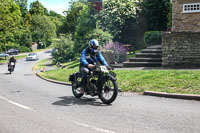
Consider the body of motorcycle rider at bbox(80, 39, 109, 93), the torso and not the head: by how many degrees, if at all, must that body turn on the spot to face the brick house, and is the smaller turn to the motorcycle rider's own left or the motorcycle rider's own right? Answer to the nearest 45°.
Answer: approximately 90° to the motorcycle rider's own left

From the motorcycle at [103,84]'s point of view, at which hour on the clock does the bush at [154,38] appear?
The bush is roughly at 8 o'clock from the motorcycle.

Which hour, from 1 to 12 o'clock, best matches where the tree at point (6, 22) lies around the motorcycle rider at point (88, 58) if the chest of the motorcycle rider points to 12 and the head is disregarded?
The tree is roughly at 7 o'clock from the motorcycle rider.

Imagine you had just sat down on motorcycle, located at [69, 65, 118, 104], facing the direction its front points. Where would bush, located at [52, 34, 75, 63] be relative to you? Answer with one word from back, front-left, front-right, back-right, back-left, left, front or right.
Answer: back-left

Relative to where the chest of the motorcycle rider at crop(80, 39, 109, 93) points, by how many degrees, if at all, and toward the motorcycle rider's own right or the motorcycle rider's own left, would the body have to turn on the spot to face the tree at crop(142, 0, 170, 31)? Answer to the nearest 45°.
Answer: approximately 135° to the motorcycle rider's own left

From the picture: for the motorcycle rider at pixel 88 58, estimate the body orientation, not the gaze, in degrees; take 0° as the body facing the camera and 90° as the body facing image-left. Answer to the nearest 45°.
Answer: approximately 315°

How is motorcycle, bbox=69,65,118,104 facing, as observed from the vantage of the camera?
facing the viewer and to the right of the viewer

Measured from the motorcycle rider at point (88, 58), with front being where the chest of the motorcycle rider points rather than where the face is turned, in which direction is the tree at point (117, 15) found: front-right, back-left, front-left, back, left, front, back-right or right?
back-left

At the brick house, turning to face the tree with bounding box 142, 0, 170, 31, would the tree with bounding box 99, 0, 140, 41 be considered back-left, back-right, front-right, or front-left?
front-left

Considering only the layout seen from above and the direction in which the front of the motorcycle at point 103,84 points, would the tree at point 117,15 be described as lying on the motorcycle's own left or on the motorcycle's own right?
on the motorcycle's own left

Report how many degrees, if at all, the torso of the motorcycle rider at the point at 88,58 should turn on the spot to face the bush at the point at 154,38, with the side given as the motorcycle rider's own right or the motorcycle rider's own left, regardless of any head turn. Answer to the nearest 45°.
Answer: approximately 135° to the motorcycle rider's own left

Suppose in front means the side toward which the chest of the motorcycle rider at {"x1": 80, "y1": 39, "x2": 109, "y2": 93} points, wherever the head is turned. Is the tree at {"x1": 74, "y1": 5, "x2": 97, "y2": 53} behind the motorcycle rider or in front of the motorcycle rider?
behind

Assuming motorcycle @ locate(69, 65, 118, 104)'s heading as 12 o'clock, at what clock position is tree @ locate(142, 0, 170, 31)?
The tree is roughly at 8 o'clock from the motorcycle.
